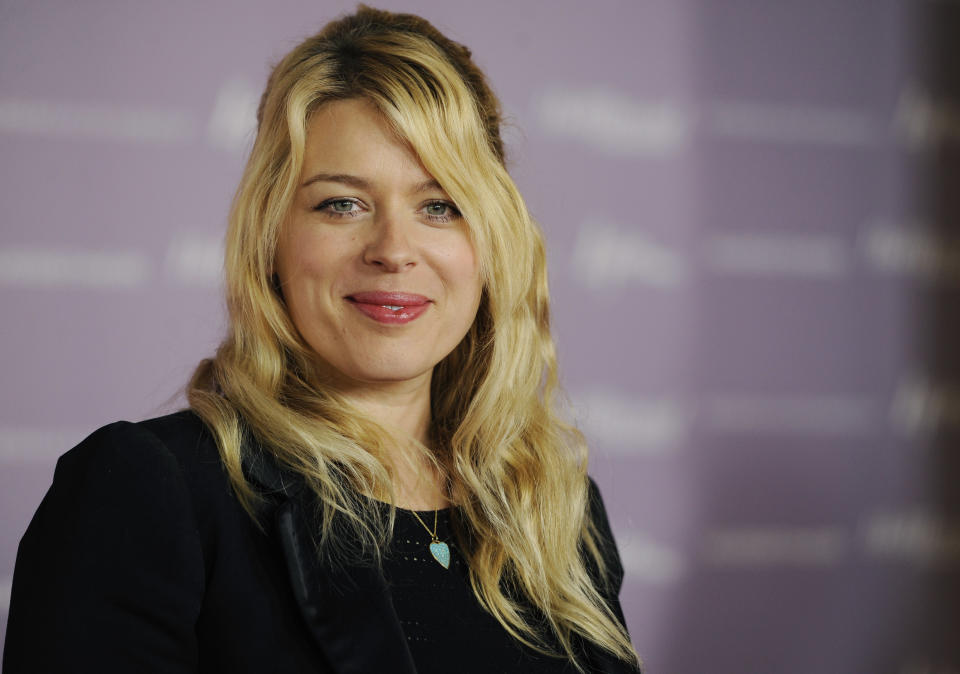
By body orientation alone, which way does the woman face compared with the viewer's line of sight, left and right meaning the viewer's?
facing the viewer and to the right of the viewer
